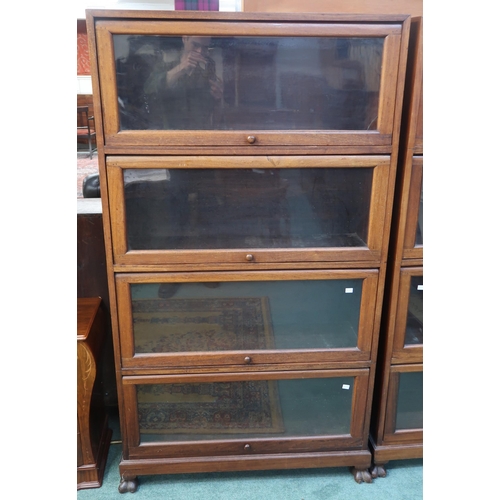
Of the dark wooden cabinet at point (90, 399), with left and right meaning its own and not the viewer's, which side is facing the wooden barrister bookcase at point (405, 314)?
left

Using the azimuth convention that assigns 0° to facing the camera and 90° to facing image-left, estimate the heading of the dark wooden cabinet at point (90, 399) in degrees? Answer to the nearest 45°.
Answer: approximately 0°

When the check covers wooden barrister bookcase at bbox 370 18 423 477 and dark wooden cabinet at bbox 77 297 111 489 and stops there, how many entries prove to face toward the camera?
2

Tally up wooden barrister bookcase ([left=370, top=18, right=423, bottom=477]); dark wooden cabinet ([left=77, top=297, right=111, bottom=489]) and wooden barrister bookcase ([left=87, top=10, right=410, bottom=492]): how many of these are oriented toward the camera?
3

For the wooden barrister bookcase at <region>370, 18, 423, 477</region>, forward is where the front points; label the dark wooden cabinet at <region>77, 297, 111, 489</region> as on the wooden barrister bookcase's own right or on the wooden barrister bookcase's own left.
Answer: on the wooden barrister bookcase's own right

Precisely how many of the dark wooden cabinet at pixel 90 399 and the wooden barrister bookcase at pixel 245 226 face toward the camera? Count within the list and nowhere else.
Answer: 2

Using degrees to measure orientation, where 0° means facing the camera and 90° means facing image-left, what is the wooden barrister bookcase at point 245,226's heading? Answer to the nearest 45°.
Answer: approximately 0°
